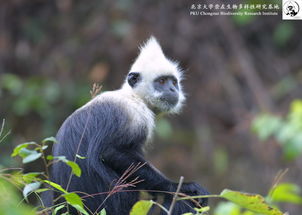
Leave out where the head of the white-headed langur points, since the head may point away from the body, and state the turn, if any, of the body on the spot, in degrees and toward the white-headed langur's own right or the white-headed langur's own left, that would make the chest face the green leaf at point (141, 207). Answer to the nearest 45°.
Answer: approximately 90° to the white-headed langur's own right

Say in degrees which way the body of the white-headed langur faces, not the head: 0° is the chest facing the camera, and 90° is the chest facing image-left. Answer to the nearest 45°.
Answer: approximately 270°

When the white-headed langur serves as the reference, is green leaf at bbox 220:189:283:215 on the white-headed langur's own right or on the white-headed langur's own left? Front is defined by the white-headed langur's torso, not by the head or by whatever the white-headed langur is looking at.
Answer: on the white-headed langur's own right
